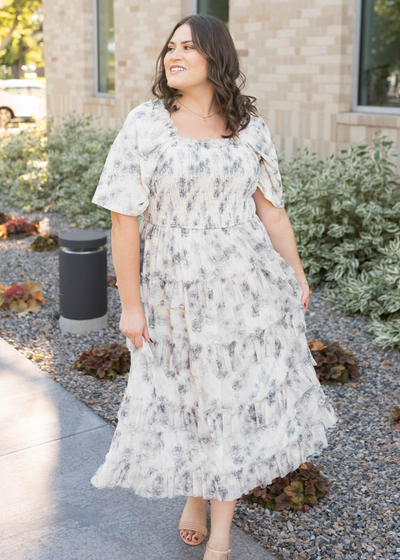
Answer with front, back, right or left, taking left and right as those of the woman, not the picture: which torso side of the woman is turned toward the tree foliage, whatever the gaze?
back

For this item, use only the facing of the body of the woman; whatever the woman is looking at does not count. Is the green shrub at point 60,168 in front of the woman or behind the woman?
behind

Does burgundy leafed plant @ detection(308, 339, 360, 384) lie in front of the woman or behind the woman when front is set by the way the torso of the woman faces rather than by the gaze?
behind

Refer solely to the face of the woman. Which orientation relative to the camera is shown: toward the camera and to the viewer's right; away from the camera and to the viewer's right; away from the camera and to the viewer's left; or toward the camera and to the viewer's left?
toward the camera and to the viewer's left

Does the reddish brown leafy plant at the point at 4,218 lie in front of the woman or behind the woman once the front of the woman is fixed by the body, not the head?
behind

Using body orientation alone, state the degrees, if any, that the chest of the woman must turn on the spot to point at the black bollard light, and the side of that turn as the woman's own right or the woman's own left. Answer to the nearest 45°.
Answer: approximately 180°

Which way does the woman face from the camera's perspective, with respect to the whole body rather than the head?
toward the camera

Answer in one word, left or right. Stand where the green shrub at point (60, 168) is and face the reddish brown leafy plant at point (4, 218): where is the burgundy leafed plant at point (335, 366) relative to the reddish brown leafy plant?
left

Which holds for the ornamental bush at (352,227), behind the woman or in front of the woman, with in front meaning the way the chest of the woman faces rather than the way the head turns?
behind

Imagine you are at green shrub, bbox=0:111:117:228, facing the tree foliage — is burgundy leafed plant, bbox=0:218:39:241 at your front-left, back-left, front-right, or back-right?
back-left

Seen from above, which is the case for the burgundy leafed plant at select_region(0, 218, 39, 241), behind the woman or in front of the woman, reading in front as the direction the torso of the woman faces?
behind

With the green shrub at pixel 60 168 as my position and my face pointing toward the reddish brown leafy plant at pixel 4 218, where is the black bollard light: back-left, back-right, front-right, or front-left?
front-left
